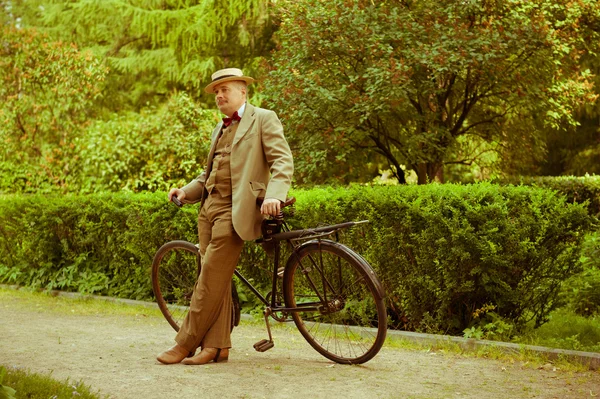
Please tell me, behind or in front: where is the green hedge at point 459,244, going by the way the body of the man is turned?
behind

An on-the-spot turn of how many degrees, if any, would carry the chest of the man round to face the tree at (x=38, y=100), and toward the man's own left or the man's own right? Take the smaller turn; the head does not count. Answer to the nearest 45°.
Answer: approximately 135° to the man's own right

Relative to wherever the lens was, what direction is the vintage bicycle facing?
facing away from the viewer and to the left of the viewer

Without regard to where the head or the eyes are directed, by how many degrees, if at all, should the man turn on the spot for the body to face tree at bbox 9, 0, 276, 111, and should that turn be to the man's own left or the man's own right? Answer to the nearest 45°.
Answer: approximately 135° to the man's own right

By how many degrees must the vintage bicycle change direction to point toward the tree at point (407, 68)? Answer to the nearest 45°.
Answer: approximately 45° to its right

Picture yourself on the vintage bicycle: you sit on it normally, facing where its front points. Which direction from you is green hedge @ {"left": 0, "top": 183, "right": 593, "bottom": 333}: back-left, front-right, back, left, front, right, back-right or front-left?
right
